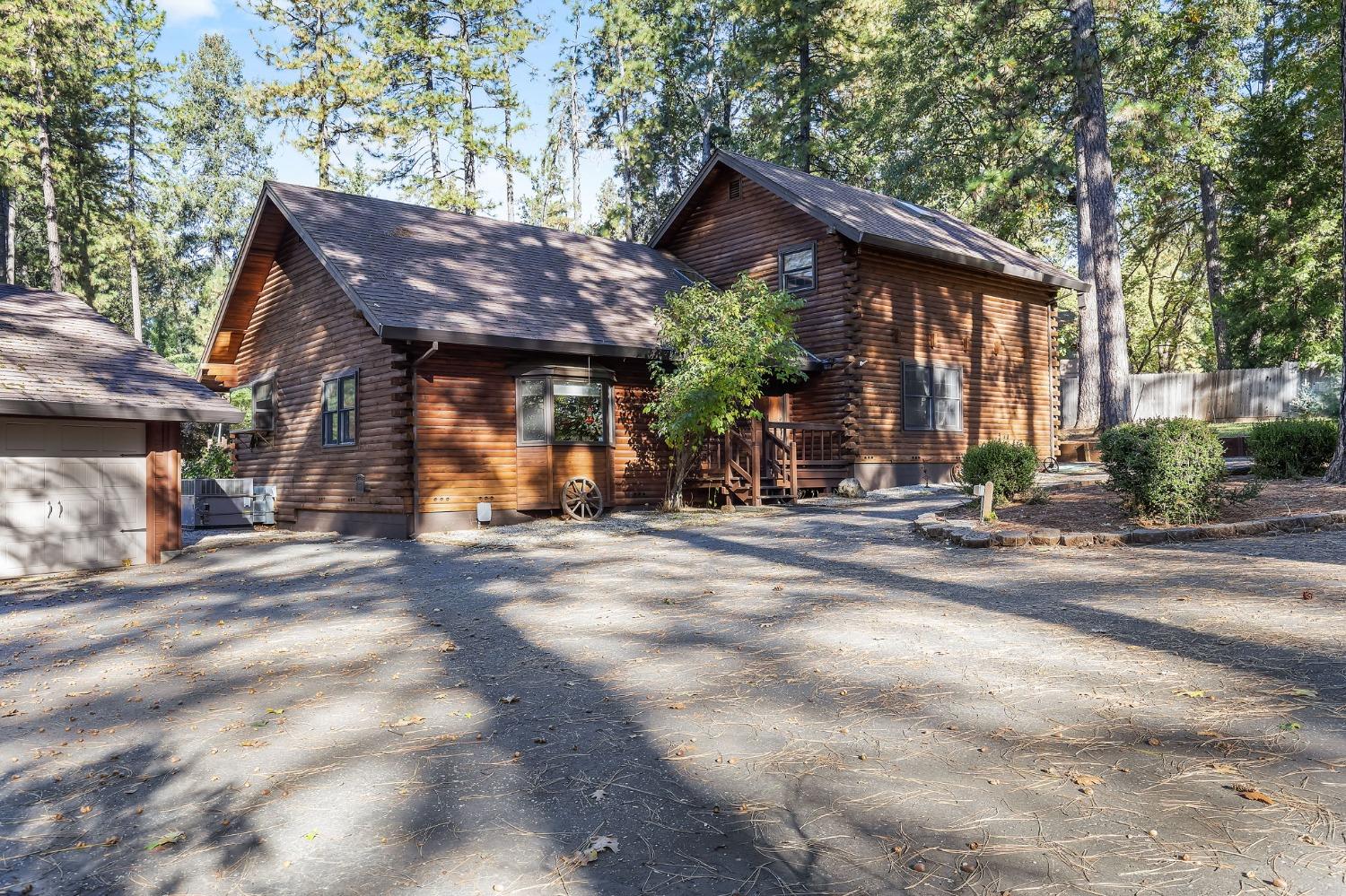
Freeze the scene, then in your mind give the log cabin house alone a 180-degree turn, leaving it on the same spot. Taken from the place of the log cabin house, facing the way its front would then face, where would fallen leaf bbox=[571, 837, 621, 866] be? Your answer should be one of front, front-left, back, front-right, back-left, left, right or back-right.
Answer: back-left

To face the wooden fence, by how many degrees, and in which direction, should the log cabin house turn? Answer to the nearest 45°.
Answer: approximately 90° to its left

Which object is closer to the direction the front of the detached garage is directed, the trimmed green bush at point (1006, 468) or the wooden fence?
the trimmed green bush

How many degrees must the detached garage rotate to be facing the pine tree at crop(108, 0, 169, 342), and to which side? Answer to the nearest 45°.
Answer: approximately 180°

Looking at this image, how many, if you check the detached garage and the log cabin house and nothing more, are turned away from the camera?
0

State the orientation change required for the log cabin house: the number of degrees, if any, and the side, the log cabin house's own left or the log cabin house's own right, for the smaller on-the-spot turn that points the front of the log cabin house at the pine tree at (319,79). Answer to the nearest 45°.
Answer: approximately 180°

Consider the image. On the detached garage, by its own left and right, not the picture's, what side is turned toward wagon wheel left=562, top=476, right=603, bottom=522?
left

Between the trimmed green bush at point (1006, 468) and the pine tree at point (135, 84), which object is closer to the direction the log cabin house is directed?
the trimmed green bush

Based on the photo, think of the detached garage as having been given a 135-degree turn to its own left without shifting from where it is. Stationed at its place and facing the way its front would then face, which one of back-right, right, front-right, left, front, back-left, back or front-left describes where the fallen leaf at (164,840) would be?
back-right

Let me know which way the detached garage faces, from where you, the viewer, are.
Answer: facing the viewer

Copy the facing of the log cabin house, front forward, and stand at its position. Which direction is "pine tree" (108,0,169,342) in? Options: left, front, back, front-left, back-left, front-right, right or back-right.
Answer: back

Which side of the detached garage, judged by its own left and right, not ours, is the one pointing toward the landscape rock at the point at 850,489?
left

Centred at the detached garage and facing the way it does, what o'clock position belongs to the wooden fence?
The wooden fence is roughly at 9 o'clock from the detached garage.
